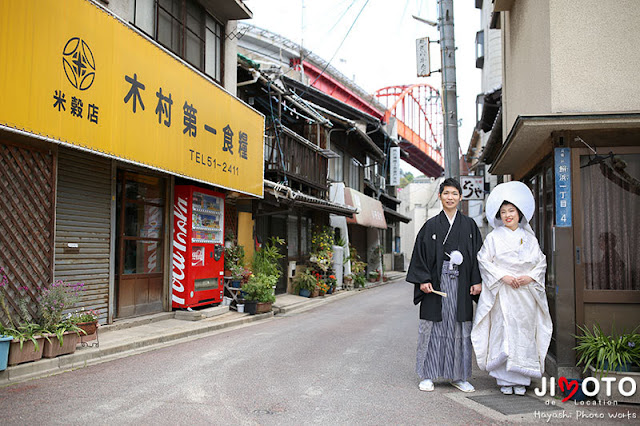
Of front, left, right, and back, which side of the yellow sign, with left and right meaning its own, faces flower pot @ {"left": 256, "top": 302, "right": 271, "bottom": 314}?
left

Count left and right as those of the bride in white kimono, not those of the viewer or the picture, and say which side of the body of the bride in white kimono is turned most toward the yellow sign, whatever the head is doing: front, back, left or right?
right

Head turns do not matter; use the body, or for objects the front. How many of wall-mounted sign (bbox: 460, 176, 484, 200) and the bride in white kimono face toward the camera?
2

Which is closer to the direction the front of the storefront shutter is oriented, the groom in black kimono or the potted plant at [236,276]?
the groom in black kimono

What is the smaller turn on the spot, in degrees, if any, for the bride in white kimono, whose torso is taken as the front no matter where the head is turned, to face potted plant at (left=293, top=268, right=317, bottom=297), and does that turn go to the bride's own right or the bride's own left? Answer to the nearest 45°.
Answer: approximately 135° to the bride's own right

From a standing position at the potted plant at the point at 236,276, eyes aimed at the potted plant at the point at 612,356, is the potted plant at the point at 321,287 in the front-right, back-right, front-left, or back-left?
back-left

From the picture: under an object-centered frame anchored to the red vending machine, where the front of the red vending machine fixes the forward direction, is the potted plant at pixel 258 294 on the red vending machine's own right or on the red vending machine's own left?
on the red vending machine's own left

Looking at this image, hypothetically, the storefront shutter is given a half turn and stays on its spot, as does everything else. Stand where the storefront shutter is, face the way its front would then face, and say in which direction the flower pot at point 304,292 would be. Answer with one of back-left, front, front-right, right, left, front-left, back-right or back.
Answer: right

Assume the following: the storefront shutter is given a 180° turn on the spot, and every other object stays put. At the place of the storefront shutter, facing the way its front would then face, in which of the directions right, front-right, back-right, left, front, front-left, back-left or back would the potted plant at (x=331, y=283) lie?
right

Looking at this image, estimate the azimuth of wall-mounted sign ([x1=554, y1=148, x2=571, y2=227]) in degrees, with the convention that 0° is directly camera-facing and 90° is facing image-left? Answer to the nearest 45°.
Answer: approximately 0°

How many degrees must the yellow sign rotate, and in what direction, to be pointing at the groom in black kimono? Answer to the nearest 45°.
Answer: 0° — it already faces them

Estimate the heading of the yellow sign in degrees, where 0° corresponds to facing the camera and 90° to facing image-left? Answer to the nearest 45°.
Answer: approximately 315°

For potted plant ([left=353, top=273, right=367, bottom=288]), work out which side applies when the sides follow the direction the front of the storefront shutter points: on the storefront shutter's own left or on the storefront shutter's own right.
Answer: on the storefront shutter's own left

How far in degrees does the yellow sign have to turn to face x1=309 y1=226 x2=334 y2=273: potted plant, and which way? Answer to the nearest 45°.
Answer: approximately 90° to its left
